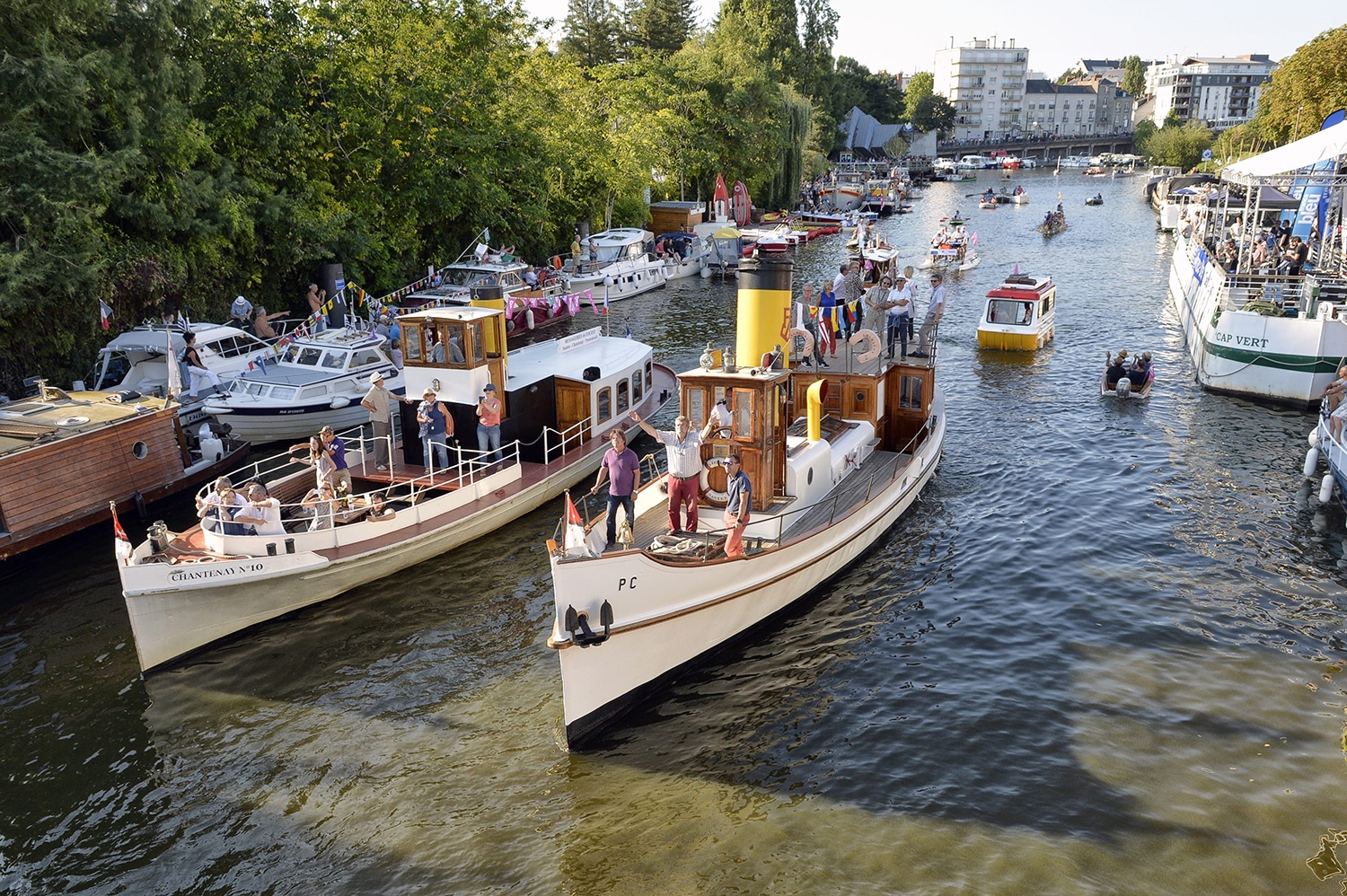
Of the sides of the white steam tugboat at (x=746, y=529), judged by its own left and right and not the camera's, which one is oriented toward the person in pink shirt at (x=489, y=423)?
right

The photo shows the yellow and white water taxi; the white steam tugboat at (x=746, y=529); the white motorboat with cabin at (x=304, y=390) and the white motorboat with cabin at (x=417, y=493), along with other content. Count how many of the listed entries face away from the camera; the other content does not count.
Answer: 0

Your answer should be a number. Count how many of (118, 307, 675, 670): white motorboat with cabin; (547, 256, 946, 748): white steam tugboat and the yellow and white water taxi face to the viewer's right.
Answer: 0

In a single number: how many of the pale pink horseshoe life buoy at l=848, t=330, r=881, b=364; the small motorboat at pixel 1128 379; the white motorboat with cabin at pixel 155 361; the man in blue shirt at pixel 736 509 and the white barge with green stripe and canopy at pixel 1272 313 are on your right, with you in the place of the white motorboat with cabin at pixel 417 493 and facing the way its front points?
1

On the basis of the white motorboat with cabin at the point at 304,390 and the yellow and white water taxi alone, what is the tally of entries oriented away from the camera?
0

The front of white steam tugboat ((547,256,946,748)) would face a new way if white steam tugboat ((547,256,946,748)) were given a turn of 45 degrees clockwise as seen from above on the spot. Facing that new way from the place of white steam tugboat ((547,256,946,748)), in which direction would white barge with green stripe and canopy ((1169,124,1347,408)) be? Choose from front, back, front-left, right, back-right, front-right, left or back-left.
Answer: back-right

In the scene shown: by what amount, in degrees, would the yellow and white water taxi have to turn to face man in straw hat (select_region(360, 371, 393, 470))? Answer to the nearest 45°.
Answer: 0° — it already faces them

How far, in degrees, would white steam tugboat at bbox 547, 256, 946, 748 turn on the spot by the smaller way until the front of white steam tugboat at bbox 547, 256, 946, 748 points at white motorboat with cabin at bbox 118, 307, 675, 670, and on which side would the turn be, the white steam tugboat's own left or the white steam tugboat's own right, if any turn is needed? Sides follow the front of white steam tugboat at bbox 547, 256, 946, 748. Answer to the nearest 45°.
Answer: approximately 90° to the white steam tugboat's own right

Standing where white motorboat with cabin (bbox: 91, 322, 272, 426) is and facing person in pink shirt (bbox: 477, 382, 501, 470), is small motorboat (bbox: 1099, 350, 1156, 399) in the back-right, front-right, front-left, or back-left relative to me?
front-left

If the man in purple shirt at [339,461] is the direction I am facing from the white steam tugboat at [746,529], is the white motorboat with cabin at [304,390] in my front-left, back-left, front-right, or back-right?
front-right

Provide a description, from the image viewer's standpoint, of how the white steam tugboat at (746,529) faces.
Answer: facing the viewer and to the left of the viewer
